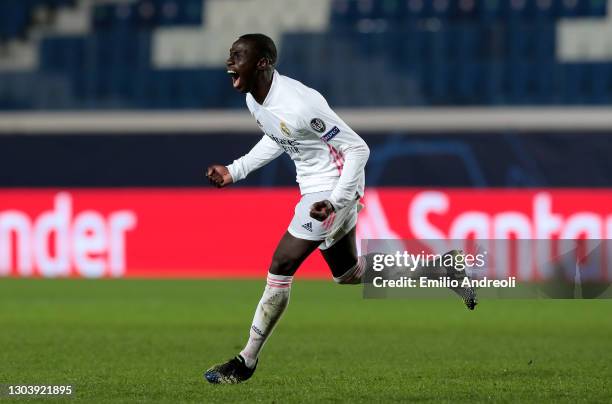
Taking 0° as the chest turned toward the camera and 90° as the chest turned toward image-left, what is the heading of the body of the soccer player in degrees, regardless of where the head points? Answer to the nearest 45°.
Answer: approximately 45°
